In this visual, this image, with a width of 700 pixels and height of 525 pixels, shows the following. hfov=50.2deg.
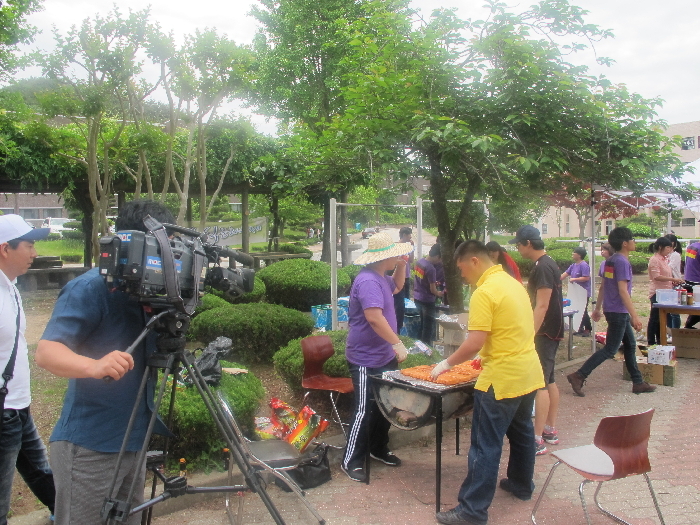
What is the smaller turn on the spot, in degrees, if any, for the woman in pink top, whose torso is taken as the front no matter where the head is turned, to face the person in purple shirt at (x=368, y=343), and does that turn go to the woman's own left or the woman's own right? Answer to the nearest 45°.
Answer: approximately 90° to the woman's own right

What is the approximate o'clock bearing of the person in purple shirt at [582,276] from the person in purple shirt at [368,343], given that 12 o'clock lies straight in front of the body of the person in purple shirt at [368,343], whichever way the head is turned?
the person in purple shirt at [582,276] is roughly at 10 o'clock from the person in purple shirt at [368,343].

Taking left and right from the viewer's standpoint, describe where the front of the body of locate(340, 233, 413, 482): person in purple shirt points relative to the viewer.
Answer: facing to the right of the viewer

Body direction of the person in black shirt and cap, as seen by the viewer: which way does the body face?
to the viewer's left

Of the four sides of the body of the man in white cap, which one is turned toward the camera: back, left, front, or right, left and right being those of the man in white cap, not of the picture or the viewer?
right

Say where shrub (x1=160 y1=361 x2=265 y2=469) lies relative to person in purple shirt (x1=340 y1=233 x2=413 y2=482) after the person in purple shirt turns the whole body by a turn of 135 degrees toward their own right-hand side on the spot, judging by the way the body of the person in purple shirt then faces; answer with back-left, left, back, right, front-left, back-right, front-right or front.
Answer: front-right

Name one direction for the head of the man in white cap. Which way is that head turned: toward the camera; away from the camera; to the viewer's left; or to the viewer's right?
to the viewer's right

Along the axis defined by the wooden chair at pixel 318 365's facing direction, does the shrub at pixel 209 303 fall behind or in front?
behind
